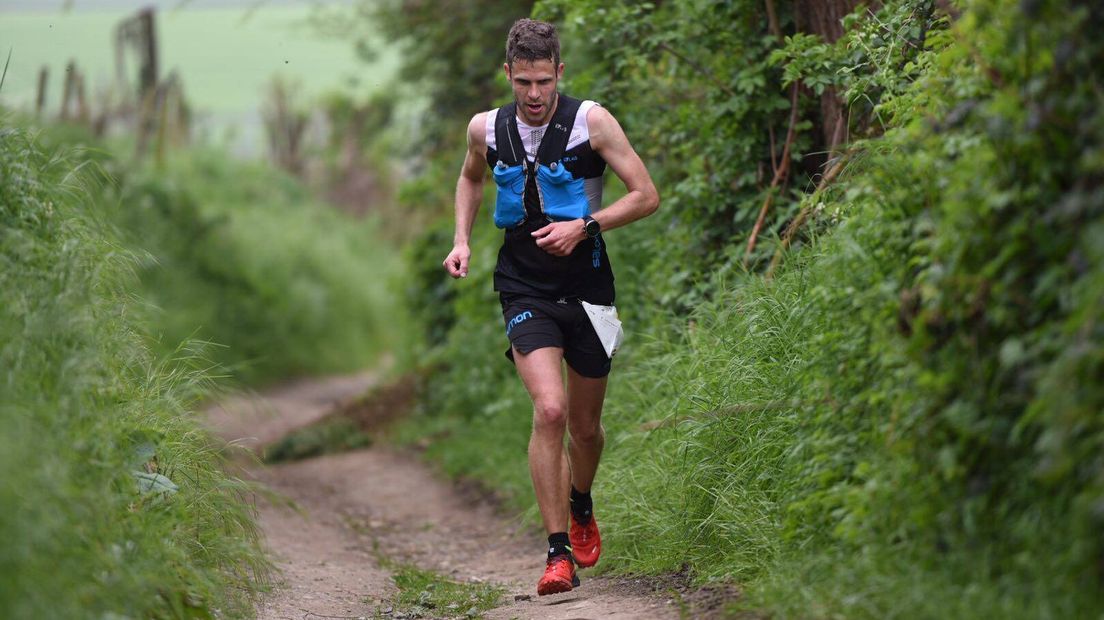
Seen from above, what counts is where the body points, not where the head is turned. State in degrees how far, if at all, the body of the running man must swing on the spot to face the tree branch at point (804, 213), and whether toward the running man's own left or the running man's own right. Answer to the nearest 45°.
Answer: approximately 135° to the running man's own left

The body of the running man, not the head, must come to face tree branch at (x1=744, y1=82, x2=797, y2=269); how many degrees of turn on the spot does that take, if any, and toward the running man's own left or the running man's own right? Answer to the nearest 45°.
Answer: approximately 135° to the running man's own left

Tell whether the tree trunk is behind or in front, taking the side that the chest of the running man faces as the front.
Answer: behind
